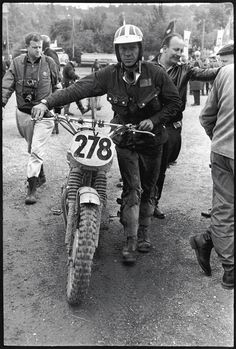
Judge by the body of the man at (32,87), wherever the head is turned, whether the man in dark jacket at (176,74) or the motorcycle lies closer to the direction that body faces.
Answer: the motorcycle

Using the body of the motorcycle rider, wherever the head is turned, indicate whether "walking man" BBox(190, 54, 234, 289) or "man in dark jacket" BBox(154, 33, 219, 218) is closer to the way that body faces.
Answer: the walking man

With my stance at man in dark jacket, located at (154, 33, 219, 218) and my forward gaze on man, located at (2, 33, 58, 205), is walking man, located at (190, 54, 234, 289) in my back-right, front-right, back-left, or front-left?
back-left

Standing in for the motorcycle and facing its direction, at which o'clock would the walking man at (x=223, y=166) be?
The walking man is roughly at 9 o'clock from the motorcycle.

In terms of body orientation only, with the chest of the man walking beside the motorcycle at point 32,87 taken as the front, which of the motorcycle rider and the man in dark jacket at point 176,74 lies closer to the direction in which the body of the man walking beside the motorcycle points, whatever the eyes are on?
the motorcycle rider

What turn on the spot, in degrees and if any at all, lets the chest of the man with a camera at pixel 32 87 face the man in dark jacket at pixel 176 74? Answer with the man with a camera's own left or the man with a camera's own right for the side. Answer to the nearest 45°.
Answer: approximately 45° to the man with a camera's own left

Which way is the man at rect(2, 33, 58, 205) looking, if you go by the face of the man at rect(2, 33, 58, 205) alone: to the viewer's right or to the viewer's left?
to the viewer's right
